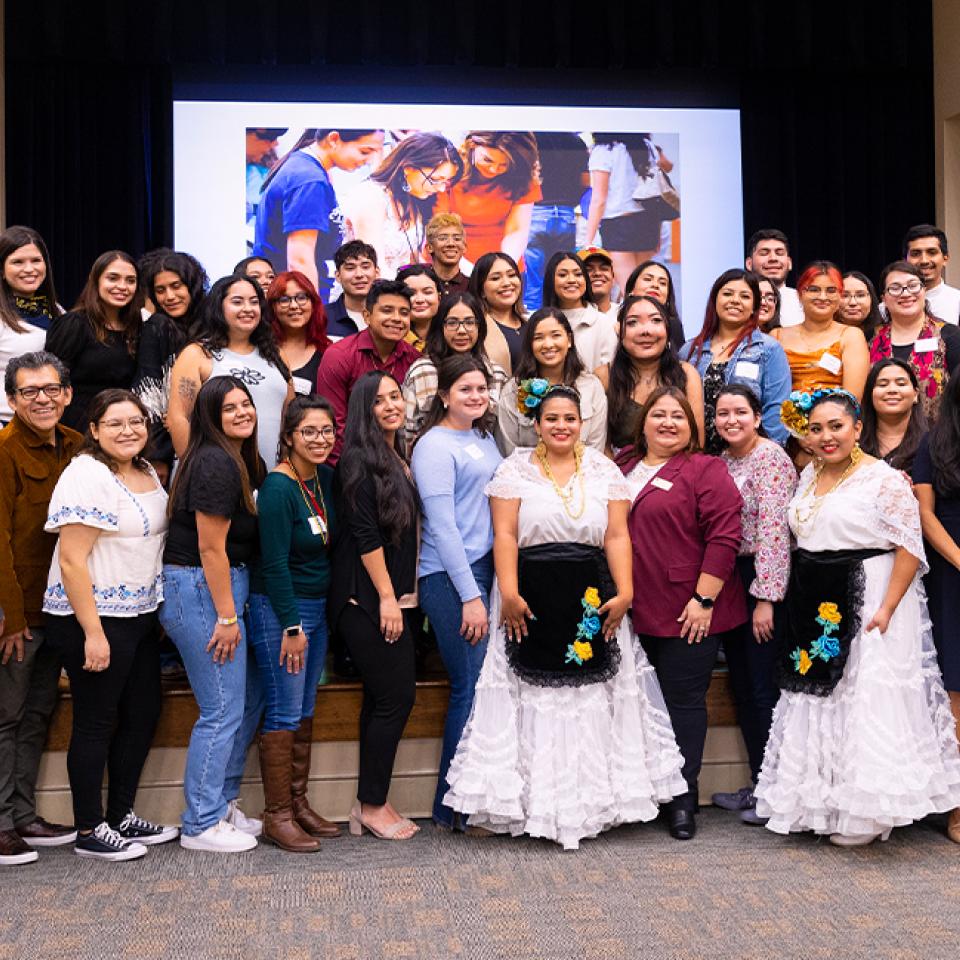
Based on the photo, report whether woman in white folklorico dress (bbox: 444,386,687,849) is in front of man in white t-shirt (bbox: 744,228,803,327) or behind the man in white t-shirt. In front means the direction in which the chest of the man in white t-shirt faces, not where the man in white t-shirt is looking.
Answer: in front

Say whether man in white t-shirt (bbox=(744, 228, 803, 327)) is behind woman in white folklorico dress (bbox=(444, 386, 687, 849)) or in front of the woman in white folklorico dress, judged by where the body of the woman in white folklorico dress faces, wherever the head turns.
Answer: behind

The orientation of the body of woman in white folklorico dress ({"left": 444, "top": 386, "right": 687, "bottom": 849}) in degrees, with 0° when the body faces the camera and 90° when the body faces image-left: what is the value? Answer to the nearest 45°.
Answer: approximately 0°

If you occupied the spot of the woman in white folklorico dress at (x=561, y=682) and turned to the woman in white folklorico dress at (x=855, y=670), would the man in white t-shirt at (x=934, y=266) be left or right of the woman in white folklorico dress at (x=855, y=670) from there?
left

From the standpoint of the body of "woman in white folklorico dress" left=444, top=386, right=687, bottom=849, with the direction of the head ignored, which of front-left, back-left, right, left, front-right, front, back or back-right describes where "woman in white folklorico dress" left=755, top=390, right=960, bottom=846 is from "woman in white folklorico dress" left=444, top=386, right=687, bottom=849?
left

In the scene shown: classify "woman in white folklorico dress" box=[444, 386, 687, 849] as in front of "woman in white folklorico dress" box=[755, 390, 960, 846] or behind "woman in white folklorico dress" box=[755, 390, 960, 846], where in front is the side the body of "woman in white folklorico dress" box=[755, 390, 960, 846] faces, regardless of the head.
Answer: in front

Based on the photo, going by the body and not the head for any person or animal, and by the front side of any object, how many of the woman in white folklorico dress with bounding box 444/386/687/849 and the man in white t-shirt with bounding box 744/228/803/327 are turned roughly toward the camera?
2
